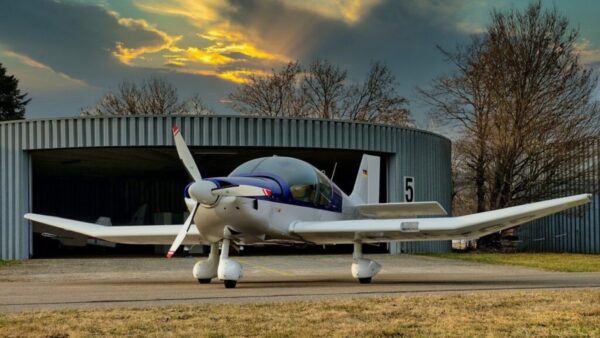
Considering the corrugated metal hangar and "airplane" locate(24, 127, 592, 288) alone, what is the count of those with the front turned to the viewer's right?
0

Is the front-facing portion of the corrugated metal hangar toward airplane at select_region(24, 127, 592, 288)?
yes

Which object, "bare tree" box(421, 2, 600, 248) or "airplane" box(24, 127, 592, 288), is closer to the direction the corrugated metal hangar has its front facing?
the airplane

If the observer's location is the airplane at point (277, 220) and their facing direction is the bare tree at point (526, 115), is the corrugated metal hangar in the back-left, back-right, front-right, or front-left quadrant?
front-left

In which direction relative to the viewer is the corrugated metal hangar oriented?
toward the camera

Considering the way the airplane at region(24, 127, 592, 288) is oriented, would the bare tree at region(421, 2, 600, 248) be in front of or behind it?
behind

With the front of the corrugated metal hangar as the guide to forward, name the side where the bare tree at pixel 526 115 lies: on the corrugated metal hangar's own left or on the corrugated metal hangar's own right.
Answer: on the corrugated metal hangar's own left

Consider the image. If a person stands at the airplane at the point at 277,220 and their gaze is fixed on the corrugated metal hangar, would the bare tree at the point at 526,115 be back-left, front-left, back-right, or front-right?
front-right
